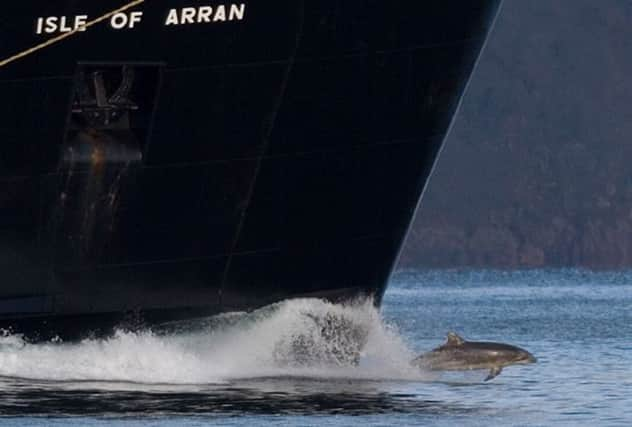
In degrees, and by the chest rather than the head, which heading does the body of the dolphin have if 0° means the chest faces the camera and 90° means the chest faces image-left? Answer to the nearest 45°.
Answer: approximately 270°
